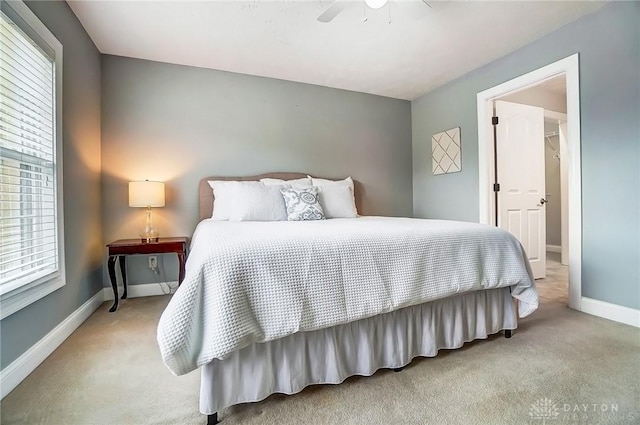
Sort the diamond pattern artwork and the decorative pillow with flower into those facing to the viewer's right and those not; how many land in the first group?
0

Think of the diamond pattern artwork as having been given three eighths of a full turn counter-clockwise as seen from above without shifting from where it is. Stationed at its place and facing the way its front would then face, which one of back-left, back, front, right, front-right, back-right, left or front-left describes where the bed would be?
right

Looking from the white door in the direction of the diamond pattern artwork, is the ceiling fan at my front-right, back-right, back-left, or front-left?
front-left

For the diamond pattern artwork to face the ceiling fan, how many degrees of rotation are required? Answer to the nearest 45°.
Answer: approximately 45° to its left

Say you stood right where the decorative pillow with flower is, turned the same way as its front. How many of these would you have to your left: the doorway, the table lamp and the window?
1

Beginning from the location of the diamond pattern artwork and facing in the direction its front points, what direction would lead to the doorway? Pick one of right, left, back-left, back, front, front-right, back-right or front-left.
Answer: left

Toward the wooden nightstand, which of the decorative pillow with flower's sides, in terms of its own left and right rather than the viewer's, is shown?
right

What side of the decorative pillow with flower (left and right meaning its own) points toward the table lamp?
right

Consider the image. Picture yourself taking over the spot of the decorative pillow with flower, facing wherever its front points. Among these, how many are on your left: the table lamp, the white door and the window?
1

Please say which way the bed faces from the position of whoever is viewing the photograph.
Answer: facing the viewer and to the right of the viewer

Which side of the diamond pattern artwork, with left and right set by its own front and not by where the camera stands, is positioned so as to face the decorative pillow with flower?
front

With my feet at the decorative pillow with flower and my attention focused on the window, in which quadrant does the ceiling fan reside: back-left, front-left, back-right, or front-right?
front-left

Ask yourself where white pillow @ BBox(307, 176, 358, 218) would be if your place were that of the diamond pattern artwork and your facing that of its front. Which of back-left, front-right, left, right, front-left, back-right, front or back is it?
front

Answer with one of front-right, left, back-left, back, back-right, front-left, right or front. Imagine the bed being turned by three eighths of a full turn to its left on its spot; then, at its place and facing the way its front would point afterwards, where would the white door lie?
front-right

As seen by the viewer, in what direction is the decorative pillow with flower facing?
toward the camera

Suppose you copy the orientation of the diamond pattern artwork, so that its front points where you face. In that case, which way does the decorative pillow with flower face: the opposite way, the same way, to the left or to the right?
to the left

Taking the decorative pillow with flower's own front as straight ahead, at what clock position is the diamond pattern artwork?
The diamond pattern artwork is roughly at 8 o'clock from the decorative pillow with flower.

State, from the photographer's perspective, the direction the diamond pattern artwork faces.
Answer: facing the viewer and to the left of the viewer
